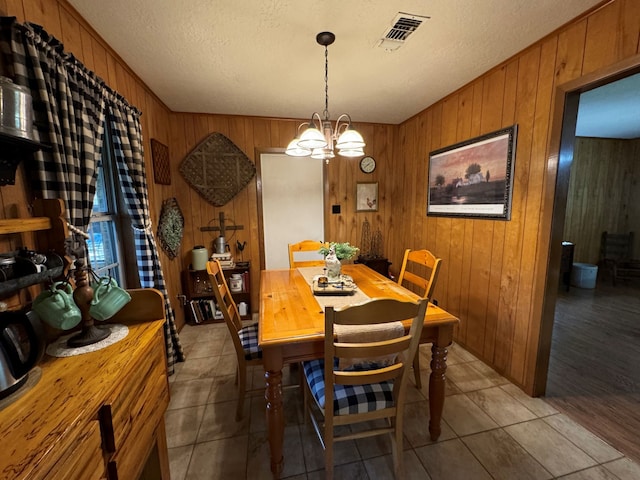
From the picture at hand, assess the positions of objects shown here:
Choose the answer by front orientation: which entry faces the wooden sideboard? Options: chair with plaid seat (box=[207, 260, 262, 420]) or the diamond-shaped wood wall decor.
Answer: the diamond-shaped wood wall decor

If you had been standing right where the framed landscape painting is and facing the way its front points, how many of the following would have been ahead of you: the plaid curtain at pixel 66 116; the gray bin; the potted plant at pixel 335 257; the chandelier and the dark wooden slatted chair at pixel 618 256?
3

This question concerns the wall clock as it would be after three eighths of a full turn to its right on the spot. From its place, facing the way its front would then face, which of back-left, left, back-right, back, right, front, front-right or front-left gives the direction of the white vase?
back-left

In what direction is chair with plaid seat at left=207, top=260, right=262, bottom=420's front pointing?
to the viewer's right

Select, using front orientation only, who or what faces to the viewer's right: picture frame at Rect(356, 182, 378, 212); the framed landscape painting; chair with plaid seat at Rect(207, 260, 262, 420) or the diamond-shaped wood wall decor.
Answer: the chair with plaid seat

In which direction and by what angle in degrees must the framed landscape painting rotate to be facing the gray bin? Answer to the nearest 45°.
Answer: approximately 180°

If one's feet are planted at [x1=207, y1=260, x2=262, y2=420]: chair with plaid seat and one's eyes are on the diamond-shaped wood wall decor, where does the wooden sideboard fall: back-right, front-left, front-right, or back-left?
back-left

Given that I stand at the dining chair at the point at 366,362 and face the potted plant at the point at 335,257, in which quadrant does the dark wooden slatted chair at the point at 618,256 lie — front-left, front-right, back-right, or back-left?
front-right

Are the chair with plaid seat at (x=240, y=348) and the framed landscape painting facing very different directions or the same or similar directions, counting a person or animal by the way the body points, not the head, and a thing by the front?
very different directions

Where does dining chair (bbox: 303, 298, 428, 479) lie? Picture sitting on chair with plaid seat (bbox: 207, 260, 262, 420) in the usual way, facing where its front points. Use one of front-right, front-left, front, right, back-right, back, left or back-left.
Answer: front-right

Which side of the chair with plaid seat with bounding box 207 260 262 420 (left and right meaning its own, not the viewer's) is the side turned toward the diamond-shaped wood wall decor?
left

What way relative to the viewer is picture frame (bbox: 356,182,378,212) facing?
toward the camera

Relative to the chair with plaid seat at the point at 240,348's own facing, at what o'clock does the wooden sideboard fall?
The wooden sideboard is roughly at 4 o'clock from the chair with plaid seat.

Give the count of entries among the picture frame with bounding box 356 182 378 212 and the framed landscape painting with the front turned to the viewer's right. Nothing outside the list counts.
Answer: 0

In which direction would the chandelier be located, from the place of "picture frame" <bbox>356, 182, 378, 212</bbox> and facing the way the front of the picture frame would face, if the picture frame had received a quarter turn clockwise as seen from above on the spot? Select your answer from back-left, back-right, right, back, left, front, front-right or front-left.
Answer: left

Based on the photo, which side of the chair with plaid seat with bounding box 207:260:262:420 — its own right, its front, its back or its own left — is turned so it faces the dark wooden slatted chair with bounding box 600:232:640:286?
front

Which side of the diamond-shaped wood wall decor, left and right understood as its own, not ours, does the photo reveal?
front
